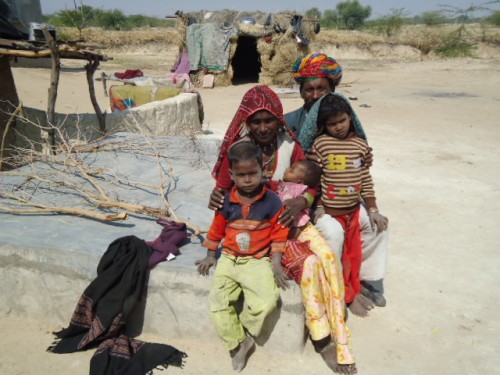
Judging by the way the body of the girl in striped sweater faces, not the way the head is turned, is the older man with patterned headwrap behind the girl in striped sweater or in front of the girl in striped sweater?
behind

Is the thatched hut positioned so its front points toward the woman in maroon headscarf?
yes

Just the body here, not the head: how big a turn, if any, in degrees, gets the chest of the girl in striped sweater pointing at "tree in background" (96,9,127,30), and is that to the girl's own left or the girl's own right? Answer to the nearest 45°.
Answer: approximately 135° to the girl's own right

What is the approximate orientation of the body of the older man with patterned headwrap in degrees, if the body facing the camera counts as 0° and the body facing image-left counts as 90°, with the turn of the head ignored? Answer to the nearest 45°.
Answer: approximately 0°

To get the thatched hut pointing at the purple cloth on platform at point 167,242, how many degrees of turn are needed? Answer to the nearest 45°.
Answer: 0° — it already faces it

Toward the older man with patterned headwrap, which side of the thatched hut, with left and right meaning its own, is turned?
front

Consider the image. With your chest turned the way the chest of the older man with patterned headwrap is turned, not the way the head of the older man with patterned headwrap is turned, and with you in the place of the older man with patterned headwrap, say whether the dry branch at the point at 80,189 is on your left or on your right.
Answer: on your right

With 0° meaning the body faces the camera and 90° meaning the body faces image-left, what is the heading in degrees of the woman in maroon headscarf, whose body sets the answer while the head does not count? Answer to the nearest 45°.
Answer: approximately 0°

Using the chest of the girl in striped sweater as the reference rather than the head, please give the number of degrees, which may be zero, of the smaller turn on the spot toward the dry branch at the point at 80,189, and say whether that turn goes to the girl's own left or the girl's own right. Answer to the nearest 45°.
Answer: approximately 90° to the girl's own right

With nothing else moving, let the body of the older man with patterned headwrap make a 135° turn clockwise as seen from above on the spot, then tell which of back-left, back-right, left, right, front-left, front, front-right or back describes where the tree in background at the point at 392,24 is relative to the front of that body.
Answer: front-right
